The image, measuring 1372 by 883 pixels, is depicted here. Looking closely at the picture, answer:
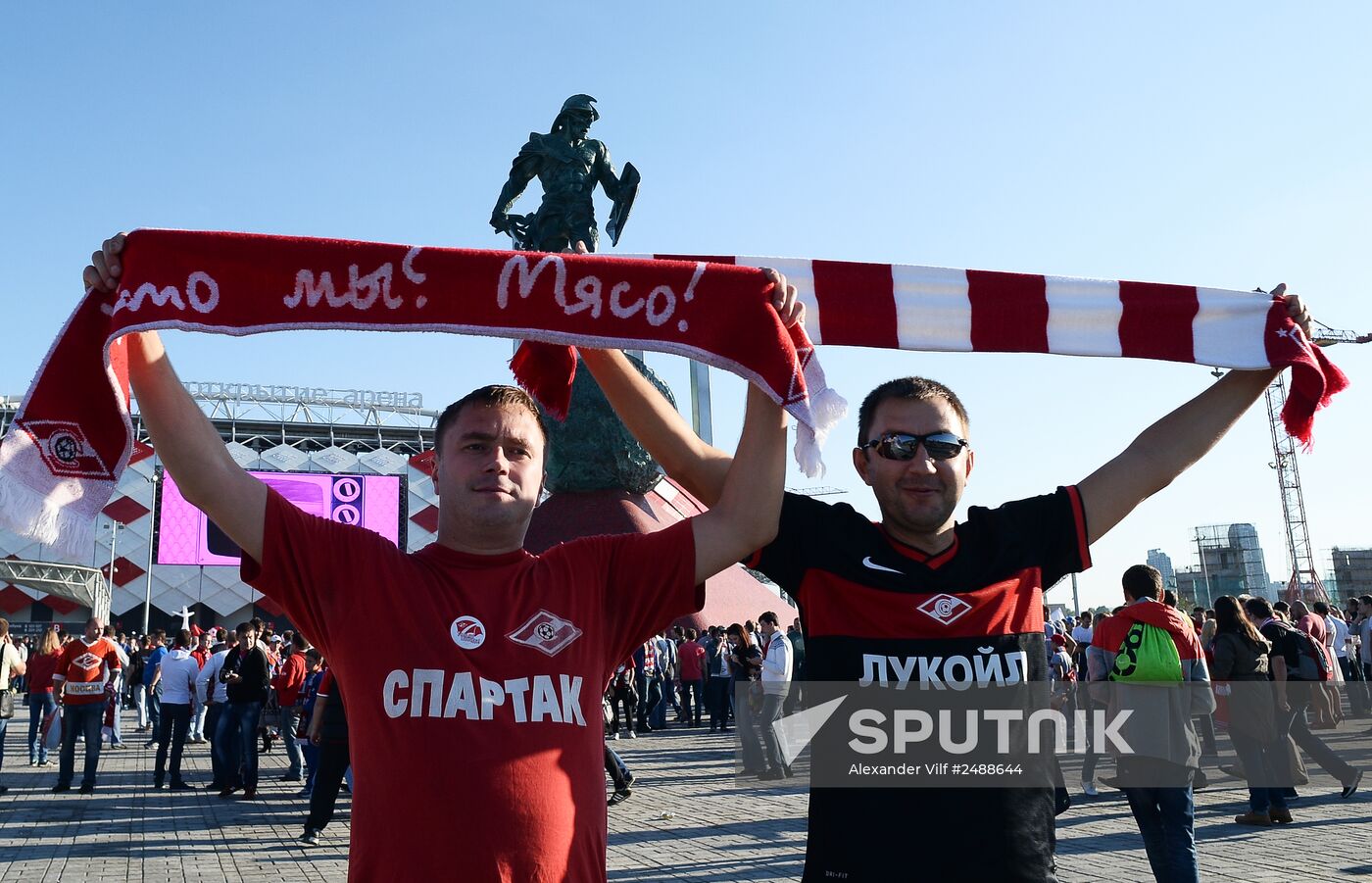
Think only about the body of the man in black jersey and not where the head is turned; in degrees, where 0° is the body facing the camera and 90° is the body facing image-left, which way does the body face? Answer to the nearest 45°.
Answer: approximately 0°

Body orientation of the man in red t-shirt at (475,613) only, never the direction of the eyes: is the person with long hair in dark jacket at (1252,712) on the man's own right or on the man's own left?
on the man's own left

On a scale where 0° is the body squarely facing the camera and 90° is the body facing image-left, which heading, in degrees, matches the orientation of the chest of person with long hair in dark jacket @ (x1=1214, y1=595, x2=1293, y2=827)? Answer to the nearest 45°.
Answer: approximately 135°

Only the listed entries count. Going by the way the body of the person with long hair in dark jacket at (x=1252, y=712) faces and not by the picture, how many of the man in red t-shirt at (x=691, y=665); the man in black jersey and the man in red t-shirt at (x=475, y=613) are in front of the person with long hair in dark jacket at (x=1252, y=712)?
1

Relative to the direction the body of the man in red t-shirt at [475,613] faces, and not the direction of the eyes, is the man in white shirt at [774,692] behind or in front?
behind

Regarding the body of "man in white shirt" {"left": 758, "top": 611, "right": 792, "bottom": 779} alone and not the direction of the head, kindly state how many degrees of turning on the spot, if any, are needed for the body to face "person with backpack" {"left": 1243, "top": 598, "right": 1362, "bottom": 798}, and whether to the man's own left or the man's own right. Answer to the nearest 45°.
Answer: approximately 135° to the man's own left

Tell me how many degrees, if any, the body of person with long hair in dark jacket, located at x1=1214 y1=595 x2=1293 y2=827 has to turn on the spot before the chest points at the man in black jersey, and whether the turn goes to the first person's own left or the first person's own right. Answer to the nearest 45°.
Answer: approximately 135° to the first person's own left

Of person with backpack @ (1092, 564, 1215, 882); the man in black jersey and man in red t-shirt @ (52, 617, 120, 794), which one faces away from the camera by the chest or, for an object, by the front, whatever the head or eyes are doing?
the person with backpack

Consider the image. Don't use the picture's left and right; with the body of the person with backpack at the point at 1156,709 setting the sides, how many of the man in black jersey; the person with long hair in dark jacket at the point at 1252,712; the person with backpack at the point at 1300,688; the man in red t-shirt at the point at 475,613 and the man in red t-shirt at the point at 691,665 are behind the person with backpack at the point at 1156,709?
2

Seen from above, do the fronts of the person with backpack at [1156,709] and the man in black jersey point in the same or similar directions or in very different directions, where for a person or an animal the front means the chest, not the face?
very different directions
